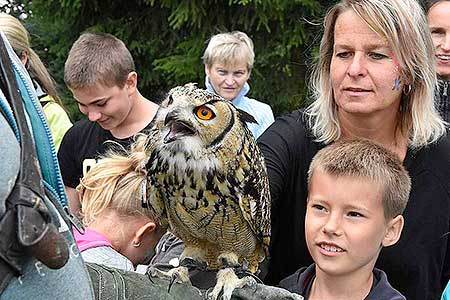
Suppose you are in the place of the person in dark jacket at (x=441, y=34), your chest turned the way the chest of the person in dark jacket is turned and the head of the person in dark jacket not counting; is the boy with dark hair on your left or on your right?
on your right

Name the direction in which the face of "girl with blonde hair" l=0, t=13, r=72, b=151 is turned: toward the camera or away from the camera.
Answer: away from the camera

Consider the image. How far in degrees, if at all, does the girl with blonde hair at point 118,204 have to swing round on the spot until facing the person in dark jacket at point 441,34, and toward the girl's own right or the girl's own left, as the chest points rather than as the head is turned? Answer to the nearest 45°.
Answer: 0° — they already face them

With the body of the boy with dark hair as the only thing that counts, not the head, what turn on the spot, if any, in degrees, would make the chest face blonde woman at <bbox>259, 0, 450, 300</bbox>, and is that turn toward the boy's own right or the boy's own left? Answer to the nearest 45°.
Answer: approximately 90° to the boy's own left

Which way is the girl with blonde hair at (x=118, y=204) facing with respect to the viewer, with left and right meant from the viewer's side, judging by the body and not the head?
facing away from the viewer and to the right of the viewer

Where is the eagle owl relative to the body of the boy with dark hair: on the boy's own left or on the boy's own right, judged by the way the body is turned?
on the boy's own left

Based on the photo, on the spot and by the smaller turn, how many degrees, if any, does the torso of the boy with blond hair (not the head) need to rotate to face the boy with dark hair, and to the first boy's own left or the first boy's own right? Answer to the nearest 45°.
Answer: approximately 90° to the first boy's own right

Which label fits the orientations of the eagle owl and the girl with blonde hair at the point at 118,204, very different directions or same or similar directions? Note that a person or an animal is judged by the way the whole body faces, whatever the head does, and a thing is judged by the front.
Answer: very different directions

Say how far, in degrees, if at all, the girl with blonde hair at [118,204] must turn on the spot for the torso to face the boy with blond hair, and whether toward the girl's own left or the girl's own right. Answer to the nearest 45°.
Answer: approximately 90° to the girl's own right

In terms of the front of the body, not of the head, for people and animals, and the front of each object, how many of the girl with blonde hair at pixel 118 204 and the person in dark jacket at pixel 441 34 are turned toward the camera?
1
